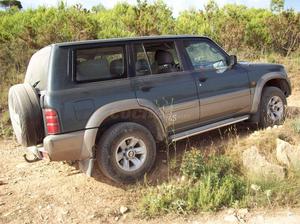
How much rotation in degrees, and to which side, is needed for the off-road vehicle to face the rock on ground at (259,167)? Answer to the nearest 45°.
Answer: approximately 45° to its right

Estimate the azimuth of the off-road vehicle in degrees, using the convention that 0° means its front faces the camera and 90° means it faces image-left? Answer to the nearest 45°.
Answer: approximately 225°

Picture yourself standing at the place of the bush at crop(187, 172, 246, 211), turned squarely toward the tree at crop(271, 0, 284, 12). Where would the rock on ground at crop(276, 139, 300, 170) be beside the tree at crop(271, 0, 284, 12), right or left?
right

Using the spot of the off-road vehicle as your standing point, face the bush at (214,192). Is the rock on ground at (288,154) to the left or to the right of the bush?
left

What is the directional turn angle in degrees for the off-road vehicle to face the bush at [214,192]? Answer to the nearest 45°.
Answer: approximately 90° to its right

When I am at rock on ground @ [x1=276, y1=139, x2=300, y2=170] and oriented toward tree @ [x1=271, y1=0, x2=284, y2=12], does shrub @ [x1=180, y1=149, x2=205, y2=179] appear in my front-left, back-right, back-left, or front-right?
back-left

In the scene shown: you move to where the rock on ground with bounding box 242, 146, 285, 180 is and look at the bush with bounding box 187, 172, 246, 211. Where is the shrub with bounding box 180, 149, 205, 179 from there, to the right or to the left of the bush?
right
